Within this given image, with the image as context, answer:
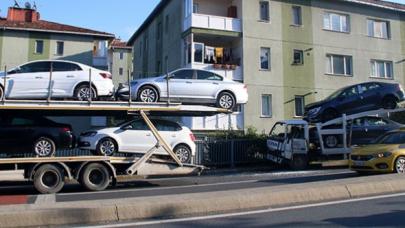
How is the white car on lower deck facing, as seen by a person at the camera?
facing to the left of the viewer

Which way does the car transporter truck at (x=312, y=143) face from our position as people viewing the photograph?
facing the viewer and to the left of the viewer

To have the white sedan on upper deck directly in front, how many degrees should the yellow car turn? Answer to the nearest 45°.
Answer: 0° — it already faces it

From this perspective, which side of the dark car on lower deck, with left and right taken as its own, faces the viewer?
left

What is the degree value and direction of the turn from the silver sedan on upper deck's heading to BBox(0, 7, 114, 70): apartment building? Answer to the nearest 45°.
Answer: approximately 45° to its right

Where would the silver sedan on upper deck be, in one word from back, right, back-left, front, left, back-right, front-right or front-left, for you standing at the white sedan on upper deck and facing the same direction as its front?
back

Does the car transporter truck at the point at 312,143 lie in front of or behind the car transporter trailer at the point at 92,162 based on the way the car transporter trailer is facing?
behind

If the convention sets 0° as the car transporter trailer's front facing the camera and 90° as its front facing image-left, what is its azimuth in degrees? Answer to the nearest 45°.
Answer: approximately 90°

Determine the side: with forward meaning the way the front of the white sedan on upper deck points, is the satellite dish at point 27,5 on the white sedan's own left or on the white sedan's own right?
on the white sedan's own right
